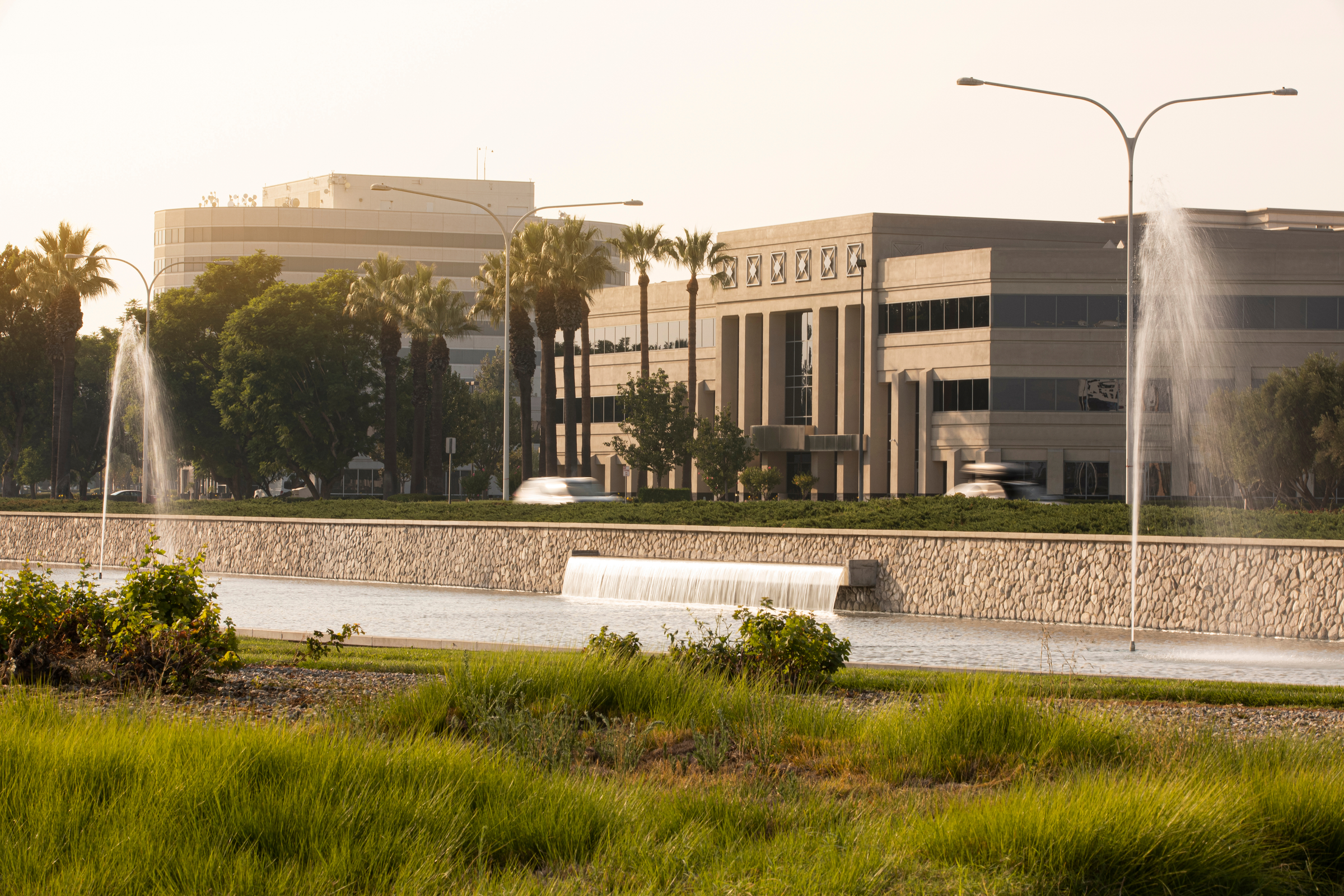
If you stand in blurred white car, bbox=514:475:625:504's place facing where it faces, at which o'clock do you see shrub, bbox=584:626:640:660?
The shrub is roughly at 3 o'clock from the blurred white car.

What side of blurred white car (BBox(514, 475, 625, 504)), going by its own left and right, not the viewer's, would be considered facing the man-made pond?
right

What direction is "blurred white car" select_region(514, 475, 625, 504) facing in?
to the viewer's right

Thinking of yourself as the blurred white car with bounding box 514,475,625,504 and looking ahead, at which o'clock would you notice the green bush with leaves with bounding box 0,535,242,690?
The green bush with leaves is roughly at 3 o'clock from the blurred white car.

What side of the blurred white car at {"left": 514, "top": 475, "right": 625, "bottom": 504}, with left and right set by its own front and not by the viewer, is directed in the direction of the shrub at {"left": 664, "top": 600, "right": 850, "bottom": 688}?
right
